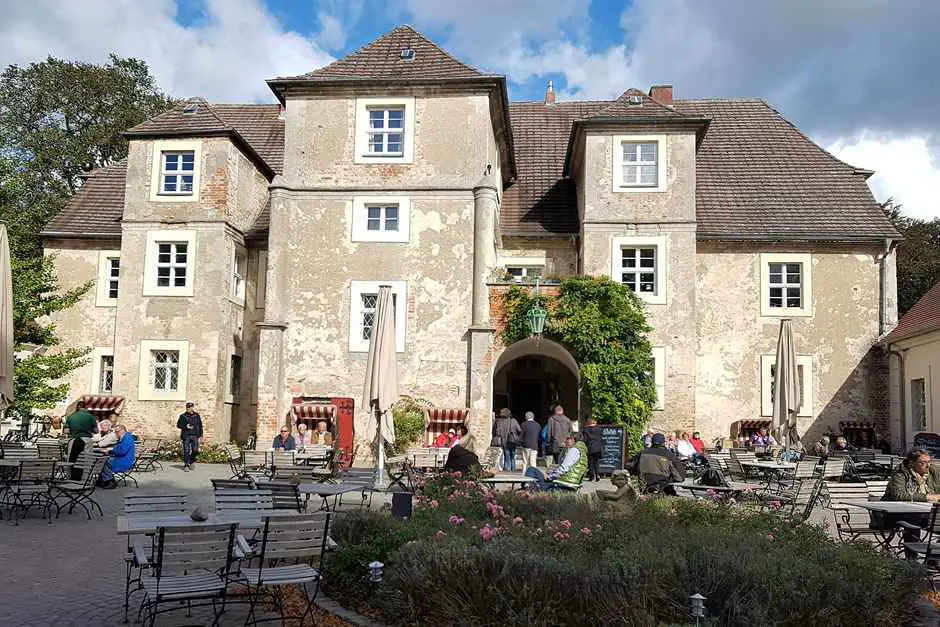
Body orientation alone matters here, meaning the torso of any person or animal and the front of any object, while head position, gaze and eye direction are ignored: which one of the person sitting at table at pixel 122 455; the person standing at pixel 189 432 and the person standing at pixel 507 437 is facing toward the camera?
the person standing at pixel 189 432

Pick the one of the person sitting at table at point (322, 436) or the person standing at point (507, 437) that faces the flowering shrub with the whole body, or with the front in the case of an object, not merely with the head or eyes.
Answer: the person sitting at table

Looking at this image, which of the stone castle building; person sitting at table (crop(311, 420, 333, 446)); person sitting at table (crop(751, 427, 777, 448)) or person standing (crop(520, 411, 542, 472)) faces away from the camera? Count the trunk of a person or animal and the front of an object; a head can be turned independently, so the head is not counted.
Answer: the person standing

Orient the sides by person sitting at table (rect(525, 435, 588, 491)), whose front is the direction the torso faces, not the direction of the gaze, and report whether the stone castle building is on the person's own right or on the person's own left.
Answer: on the person's own right

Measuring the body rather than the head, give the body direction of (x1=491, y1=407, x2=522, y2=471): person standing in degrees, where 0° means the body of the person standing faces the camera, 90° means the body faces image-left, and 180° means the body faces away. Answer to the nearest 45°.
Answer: approximately 180°

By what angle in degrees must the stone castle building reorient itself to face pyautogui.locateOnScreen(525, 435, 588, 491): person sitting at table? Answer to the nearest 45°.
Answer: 0° — it already faces them

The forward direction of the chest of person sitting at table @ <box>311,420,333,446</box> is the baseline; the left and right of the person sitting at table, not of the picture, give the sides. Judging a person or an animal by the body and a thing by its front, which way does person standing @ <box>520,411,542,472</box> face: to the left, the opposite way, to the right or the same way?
the opposite way

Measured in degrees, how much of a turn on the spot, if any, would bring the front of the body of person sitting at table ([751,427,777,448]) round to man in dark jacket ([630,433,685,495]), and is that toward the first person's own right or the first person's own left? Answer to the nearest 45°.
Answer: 0° — they already face them

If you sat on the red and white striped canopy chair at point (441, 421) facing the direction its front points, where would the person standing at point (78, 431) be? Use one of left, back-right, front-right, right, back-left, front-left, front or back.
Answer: front-right

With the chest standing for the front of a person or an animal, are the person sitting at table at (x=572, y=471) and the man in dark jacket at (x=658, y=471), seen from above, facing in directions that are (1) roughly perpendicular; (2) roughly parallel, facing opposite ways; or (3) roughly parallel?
roughly perpendicular

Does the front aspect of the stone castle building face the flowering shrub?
yes

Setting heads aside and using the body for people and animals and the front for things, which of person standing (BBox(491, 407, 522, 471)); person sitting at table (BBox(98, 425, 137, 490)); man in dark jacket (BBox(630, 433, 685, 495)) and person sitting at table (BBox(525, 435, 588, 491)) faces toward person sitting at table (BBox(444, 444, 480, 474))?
person sitting at table (BBox(525, 435, 588, 491))

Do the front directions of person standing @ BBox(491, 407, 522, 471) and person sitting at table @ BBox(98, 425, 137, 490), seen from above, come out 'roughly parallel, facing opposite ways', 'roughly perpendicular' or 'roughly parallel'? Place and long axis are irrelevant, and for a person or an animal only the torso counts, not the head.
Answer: roughly perpendicular

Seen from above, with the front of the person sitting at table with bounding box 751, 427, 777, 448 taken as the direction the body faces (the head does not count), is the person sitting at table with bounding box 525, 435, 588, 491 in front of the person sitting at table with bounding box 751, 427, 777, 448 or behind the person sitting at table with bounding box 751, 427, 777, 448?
in front

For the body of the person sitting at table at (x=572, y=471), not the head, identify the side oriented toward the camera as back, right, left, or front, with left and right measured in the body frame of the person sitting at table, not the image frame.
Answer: left
